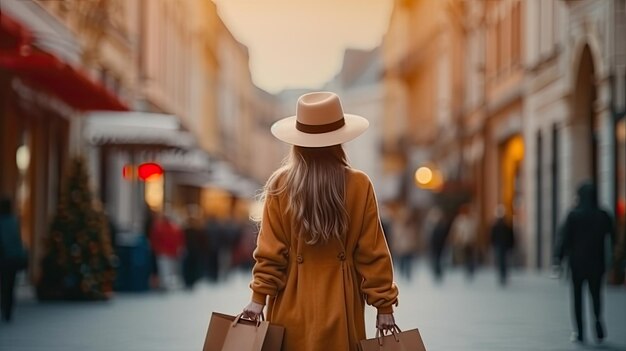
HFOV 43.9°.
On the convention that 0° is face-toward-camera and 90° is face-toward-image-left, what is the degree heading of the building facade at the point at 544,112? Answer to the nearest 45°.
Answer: approximately 90°

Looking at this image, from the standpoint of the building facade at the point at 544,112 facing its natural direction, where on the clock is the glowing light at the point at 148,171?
The glowing light is roughly at 11 o'clock from the building facade.

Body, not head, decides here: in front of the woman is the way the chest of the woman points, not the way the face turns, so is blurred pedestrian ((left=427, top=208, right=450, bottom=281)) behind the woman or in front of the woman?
in front

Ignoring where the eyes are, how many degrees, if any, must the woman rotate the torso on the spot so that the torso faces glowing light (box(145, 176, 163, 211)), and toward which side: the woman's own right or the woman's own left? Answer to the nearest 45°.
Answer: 0° — they already face it

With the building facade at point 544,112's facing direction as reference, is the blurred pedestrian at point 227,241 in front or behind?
in front

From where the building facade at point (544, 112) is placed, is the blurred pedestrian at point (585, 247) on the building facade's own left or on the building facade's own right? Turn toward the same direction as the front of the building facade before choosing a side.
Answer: on the building facade's own left

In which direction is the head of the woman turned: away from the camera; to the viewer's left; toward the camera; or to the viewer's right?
away from the camera

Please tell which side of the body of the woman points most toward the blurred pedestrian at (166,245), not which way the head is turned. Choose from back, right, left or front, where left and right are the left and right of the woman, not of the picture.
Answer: front

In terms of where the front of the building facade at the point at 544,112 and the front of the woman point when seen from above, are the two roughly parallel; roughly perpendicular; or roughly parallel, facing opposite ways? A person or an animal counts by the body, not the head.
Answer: roughly perpendicular

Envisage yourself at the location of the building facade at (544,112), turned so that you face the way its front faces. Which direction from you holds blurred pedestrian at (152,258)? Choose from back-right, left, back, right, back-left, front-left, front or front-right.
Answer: front-left

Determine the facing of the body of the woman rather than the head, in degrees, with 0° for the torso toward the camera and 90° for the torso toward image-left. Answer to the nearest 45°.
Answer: approximately 180°

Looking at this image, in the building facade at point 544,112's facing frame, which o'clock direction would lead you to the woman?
The woman is roughly at 9 o'clock from the building facade.

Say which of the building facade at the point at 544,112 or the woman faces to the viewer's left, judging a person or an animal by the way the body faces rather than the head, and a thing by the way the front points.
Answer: the building facade
